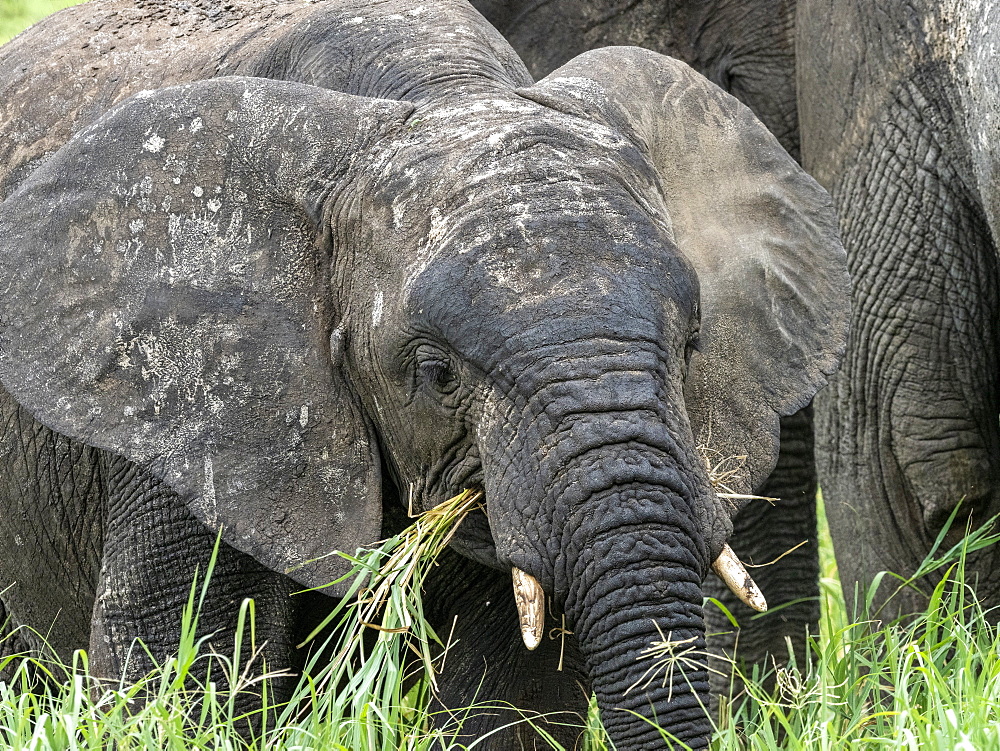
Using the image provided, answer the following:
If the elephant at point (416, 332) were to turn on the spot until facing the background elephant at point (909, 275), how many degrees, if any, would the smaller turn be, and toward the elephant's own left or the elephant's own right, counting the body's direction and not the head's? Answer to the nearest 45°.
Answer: approximately 90° to the elephant's own left

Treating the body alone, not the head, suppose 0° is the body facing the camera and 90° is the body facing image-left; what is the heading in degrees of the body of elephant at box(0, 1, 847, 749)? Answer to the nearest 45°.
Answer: approximately 315°
